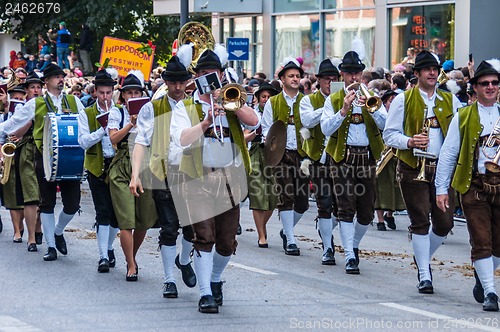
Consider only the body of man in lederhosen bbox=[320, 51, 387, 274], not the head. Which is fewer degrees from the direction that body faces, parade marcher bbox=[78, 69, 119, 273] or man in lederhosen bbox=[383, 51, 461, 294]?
the man in lederhosen

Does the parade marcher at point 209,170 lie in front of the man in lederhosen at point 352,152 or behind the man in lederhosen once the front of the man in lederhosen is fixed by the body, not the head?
in front

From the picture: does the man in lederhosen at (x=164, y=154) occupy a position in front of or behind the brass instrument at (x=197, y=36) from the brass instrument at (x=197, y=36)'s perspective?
in front

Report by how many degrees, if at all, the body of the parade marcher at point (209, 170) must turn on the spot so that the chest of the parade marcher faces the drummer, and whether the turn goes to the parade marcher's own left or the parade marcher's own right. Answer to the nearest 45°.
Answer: approximately 135° to the parade marcher's own right

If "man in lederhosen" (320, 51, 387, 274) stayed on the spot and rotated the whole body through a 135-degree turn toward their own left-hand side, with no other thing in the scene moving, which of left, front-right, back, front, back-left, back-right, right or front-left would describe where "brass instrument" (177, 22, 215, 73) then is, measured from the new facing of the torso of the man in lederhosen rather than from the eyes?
left

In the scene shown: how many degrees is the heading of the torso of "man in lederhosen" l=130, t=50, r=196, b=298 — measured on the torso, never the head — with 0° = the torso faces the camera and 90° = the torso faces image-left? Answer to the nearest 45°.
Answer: approximately 315°

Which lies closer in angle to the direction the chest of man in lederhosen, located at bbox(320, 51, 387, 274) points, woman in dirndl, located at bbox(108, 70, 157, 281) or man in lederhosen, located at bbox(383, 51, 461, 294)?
the man in lederhosen

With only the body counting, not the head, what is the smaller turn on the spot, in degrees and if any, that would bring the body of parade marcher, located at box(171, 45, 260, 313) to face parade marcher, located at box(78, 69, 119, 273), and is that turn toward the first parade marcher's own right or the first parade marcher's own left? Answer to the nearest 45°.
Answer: approximately 135° to the first parade marcher's own right

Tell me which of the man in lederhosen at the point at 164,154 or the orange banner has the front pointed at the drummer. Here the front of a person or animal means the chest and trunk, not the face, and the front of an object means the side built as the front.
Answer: the orange banner
